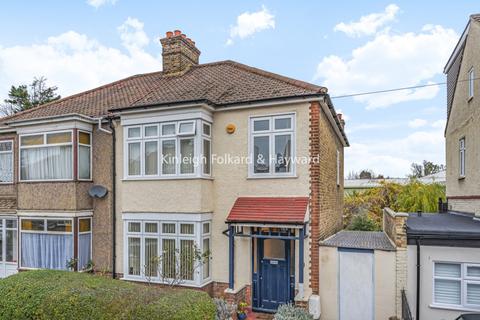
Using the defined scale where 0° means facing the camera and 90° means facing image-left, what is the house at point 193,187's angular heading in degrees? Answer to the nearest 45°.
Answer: approximately 45°

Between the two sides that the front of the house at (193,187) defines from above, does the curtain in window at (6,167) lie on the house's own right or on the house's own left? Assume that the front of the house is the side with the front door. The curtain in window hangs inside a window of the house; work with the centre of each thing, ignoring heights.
on the house's own right
